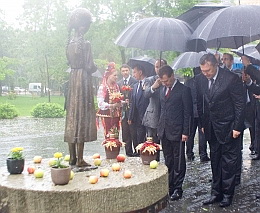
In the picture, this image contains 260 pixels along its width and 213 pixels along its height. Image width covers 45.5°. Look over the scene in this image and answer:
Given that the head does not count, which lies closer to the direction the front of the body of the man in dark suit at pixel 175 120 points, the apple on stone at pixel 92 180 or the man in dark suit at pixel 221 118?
the apple on stone

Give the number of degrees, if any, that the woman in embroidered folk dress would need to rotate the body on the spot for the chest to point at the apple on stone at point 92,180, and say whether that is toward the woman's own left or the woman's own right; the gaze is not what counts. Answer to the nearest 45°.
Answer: approximately 45° to the woman's own right

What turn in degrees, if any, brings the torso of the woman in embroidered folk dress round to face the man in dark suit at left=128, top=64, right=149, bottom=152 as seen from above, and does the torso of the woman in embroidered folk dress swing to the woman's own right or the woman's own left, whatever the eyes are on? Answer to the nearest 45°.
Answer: approximately 90° to the woman's own left

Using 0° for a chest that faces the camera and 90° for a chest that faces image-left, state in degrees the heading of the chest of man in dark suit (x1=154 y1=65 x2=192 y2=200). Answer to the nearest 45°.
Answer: approximately 45°

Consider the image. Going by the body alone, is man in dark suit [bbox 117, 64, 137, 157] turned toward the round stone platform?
yes

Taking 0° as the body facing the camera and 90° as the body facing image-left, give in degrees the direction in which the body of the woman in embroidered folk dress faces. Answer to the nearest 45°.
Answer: approximately 315°

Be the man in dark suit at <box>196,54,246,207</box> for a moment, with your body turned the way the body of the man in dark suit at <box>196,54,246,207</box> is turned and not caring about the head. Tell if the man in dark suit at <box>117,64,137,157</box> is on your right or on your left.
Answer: on your right

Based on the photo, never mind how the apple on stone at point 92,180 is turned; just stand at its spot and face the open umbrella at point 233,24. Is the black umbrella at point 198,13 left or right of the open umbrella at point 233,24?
left
